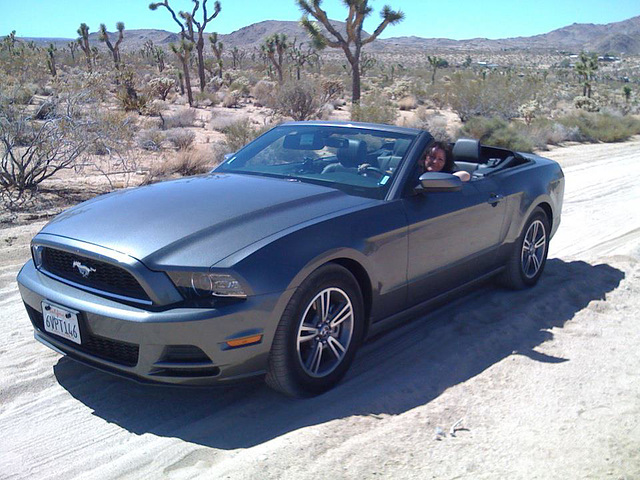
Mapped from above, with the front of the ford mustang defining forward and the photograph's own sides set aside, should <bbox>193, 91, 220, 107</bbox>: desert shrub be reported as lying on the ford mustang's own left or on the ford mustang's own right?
on the ford mustang's own right

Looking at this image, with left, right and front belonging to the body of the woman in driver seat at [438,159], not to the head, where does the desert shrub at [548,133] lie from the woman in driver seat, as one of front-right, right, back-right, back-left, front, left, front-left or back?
back-right

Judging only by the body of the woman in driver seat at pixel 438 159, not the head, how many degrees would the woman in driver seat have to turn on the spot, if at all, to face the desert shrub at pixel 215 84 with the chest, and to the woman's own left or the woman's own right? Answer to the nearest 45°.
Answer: approximately 135° to the woman's own right

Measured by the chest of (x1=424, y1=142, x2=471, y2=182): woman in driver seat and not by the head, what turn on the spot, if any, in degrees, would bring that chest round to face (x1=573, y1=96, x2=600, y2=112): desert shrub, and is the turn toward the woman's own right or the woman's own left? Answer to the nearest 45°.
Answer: approximately 135° to the woman's own right

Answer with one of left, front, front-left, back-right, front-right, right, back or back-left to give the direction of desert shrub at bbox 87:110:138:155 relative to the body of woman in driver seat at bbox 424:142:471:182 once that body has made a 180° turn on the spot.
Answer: left

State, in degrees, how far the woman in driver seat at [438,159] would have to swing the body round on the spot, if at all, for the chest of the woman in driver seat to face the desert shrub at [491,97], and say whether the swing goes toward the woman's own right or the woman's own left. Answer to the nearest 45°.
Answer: approximately 135° to the woman's own right

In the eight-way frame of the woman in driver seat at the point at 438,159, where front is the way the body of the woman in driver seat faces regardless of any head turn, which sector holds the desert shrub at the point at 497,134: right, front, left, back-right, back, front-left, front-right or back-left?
back-right

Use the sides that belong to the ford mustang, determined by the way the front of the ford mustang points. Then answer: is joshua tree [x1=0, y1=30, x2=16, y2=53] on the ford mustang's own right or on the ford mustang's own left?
on the ford mustang's own right

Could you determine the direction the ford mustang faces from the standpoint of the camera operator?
facing the viewer and to the left of the viewer

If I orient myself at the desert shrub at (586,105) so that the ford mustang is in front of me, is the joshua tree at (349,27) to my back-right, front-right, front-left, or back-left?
front-right

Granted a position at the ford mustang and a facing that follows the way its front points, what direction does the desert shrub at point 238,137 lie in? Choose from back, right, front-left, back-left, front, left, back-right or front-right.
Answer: back-right
